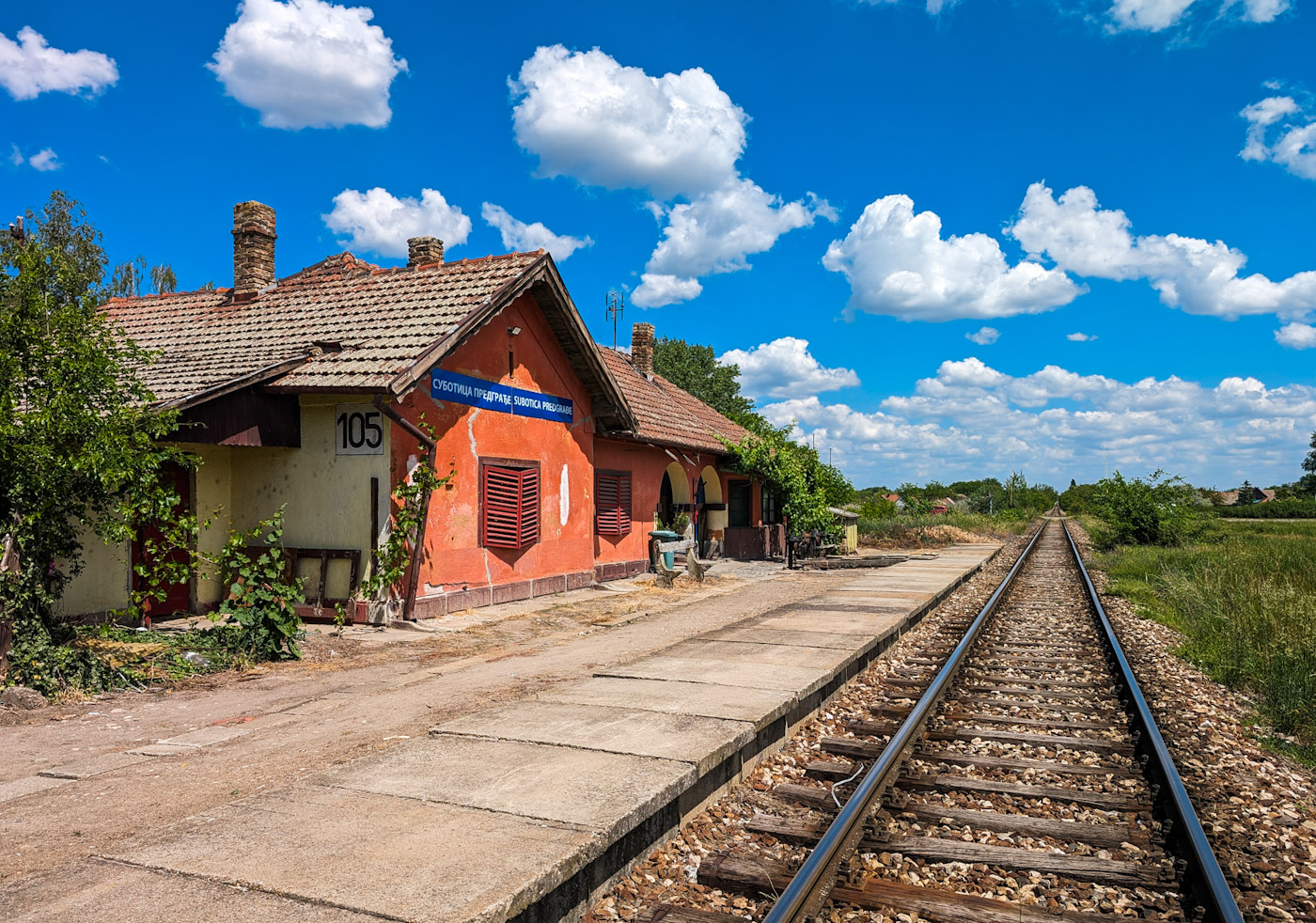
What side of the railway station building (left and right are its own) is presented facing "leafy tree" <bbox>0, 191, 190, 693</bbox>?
right

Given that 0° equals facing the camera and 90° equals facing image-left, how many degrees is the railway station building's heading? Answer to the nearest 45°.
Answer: approximately 315°

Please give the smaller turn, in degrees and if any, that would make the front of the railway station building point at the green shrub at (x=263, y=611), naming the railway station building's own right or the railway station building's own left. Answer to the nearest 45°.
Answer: approximately 45° to the railway station building's own right

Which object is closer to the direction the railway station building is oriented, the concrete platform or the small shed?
the concrete platform
